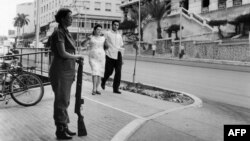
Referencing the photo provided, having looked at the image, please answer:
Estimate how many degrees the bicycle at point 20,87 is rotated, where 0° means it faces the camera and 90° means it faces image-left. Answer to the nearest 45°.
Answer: approximately 90°

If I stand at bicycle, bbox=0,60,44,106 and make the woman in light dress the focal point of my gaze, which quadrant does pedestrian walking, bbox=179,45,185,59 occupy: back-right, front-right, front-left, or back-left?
front-left

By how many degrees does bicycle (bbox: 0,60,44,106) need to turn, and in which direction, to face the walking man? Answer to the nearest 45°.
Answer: approximately 180°

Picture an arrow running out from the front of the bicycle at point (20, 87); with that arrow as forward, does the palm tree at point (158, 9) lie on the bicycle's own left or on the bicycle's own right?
on the bicycle's own right

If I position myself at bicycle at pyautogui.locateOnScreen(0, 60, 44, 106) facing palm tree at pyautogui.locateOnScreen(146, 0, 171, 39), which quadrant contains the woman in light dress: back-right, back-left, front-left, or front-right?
front-right

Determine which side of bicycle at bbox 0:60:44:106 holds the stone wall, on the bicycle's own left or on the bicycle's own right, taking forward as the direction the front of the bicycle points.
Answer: on the bicycle's own right

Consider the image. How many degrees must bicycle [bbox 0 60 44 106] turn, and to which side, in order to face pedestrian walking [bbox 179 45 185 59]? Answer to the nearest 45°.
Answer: approximately 135° to its right

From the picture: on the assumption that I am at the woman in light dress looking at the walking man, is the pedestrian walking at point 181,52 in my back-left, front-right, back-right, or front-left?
front-left

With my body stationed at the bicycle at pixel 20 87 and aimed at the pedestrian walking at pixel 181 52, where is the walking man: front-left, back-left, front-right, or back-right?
front-right

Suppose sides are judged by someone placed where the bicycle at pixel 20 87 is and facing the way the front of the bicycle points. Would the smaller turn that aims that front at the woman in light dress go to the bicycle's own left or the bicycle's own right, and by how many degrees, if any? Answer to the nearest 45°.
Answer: approximately 180°
